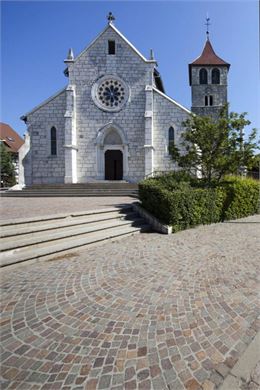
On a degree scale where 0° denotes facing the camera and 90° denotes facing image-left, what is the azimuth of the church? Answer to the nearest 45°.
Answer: approximately 0°

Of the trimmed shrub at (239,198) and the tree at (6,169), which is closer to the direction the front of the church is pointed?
the trimmed shrub

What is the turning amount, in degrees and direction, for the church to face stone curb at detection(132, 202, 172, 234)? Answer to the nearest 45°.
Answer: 0° — it already faces it

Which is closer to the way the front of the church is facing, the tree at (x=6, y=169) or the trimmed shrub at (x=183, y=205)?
the trimmed shrub

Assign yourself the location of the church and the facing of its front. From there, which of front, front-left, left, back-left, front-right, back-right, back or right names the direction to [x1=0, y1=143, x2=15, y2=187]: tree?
back-right

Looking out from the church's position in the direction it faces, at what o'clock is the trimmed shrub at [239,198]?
The trimmed shrub is roughly at 11 o'clock from the church.

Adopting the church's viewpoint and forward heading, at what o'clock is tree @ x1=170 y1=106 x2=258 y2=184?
The tree is roughly at 11 o'clock from the church.
